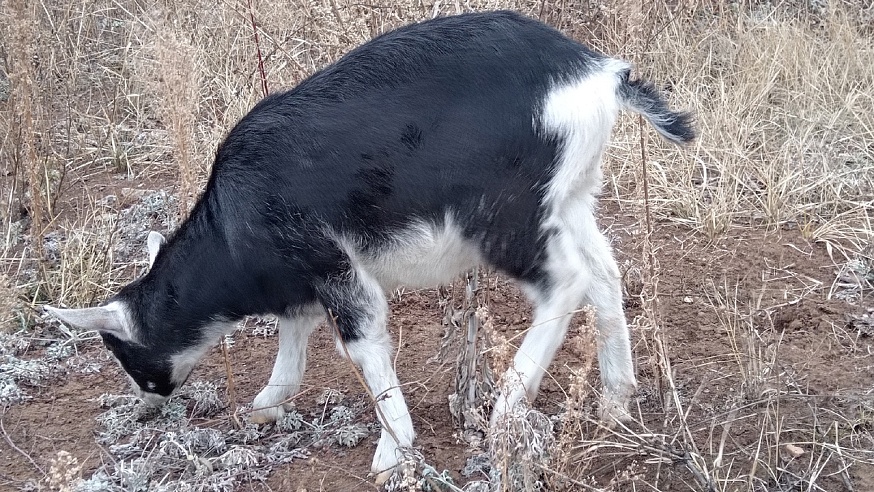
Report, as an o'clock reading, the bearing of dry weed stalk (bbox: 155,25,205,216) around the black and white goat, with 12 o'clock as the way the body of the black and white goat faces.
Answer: The dry weed stalk is roughly at 1 o'clock from the black and white goat.

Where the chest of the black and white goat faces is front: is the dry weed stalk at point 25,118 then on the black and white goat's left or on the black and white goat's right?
on the black and white goat's right

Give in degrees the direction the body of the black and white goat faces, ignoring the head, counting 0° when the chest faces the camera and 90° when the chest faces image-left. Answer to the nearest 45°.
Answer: approximately 90°
